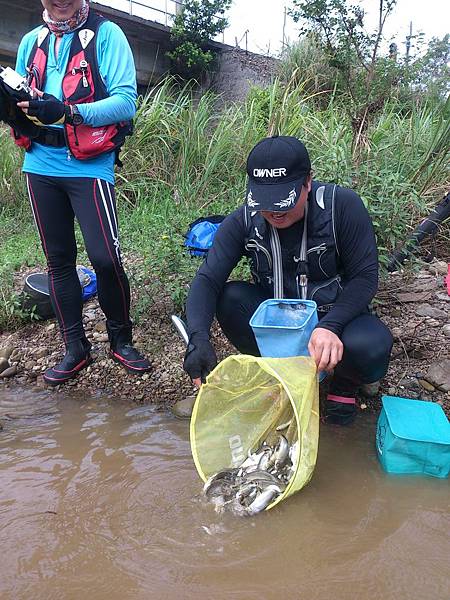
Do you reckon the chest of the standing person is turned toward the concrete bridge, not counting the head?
no

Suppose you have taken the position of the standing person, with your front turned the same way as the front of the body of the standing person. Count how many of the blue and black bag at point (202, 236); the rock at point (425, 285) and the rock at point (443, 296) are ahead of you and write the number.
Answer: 0

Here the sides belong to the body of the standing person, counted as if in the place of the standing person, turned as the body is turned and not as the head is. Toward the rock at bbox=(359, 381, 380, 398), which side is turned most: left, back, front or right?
left

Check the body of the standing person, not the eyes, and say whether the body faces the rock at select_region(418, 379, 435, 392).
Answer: no

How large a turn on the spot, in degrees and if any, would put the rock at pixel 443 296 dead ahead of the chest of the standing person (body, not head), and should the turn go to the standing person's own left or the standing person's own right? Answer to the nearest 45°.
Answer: approximately 135° to the standing person's own left

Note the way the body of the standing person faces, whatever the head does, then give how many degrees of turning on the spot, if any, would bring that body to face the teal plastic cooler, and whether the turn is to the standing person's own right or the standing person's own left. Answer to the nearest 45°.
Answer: approximately 90° to the standing person's own left

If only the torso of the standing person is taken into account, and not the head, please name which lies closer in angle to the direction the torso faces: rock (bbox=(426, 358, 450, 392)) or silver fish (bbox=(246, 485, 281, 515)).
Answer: the silver fish

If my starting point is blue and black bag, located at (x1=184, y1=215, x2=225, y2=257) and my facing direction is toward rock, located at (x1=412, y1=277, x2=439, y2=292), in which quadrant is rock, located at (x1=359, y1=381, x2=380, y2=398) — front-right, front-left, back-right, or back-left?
front-right

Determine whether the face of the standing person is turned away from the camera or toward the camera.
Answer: toward the camera

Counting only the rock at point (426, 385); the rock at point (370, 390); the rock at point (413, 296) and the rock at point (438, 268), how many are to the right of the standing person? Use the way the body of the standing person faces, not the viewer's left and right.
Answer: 0

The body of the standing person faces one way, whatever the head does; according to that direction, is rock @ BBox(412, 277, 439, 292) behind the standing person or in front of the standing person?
behind

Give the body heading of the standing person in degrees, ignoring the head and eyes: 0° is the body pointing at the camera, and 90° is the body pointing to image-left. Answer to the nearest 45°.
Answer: approximately 45°
